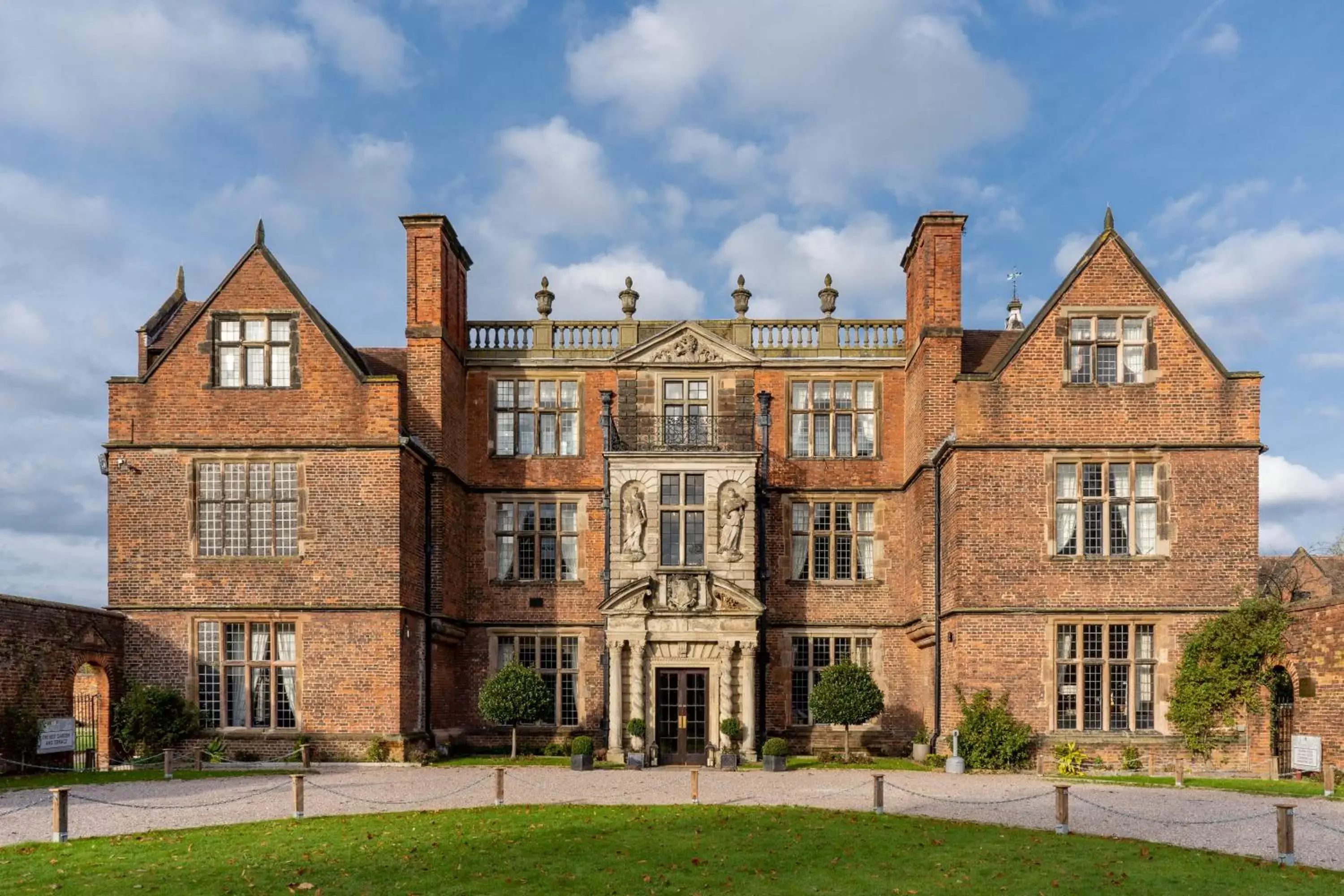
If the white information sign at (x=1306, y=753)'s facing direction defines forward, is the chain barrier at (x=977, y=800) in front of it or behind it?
in front

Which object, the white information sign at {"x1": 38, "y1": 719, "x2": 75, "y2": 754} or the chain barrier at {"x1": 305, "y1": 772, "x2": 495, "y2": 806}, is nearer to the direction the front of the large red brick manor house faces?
the chain barrier

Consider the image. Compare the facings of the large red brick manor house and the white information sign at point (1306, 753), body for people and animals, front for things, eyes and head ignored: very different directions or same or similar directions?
same or similar directions

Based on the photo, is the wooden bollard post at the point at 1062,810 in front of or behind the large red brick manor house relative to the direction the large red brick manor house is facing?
in front

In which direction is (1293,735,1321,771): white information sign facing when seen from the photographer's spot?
facing the viewer

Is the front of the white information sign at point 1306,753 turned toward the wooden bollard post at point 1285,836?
yes

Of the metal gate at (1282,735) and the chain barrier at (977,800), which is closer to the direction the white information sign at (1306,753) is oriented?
the chain barrier

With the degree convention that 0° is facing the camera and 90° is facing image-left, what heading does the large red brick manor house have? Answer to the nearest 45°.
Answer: approximately 0°

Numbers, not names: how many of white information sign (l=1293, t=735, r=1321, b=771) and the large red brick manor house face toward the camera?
2
